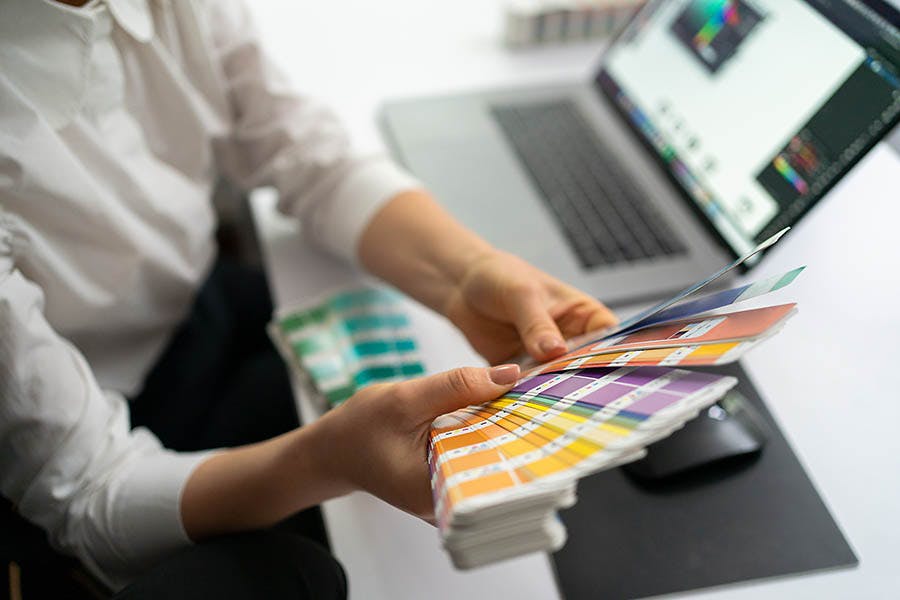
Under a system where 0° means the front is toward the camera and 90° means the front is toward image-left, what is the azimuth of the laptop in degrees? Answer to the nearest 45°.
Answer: approximately 45°
